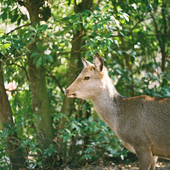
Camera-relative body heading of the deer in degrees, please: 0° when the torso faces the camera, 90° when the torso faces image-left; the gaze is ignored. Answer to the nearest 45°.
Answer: approximately 90°
